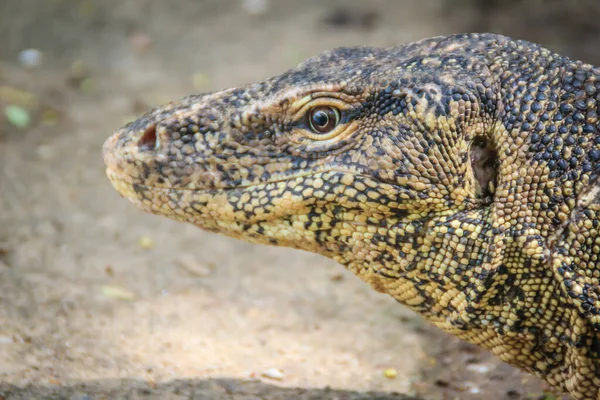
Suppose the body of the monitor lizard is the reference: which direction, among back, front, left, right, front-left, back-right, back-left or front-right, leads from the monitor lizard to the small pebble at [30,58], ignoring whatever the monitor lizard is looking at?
front-right

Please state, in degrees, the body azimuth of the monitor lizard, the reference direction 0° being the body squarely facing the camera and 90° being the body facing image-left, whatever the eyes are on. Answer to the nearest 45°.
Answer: approximately 90°

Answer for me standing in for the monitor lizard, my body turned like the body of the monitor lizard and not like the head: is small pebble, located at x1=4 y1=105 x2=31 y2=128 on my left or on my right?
on my right
